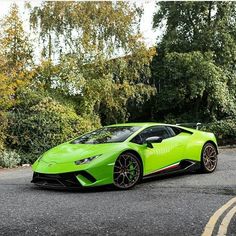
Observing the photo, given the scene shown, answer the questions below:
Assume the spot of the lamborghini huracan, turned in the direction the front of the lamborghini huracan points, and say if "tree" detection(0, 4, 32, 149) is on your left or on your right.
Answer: on your right

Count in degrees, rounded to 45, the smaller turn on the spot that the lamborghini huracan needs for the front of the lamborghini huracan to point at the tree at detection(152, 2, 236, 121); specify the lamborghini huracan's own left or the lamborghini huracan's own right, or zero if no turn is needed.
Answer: approximately 135° to the lamborghini huracan's own right

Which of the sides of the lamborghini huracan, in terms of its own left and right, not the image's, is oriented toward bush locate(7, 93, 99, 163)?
right

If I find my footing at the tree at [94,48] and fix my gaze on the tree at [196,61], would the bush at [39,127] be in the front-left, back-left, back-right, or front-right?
back-right

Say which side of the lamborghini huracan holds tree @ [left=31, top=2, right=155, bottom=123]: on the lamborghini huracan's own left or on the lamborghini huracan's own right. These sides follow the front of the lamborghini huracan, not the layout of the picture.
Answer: on the lamborghini huracan's own right

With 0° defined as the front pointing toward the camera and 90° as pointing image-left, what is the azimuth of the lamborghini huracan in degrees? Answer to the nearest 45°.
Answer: approximately 45°

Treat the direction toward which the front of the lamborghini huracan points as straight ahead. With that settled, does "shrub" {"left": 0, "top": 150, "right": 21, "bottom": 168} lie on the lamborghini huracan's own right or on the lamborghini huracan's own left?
on the lamborghini huracan's own right
